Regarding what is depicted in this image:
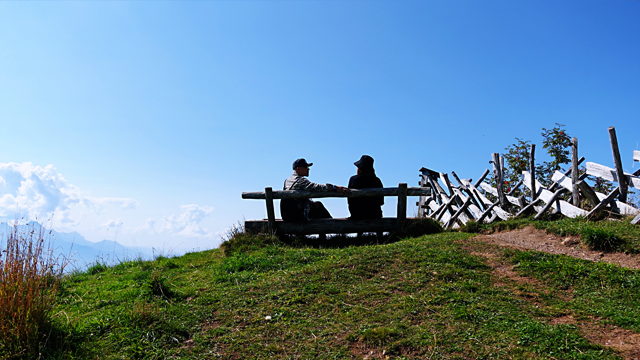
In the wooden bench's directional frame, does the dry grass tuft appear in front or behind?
behind

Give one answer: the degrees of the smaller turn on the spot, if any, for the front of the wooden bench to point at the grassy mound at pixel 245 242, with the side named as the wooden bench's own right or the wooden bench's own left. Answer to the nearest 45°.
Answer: approximately 135° to the wooden bench's own left

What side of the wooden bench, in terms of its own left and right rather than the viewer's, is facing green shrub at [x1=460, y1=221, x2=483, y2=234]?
right

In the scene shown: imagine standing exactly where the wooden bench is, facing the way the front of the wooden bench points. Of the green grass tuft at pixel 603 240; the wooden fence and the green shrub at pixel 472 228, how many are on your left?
0

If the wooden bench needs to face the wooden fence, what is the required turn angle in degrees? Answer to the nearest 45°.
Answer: approximately 90° to its right

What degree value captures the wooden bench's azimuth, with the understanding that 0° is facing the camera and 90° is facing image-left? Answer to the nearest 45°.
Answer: approximately 180°

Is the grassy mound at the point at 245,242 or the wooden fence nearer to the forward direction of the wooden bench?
the wooden fence

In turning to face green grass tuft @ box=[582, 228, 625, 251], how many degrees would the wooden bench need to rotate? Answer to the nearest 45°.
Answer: approximately 135° to its right

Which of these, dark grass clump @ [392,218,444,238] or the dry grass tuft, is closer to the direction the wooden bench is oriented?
the dark grass clump
